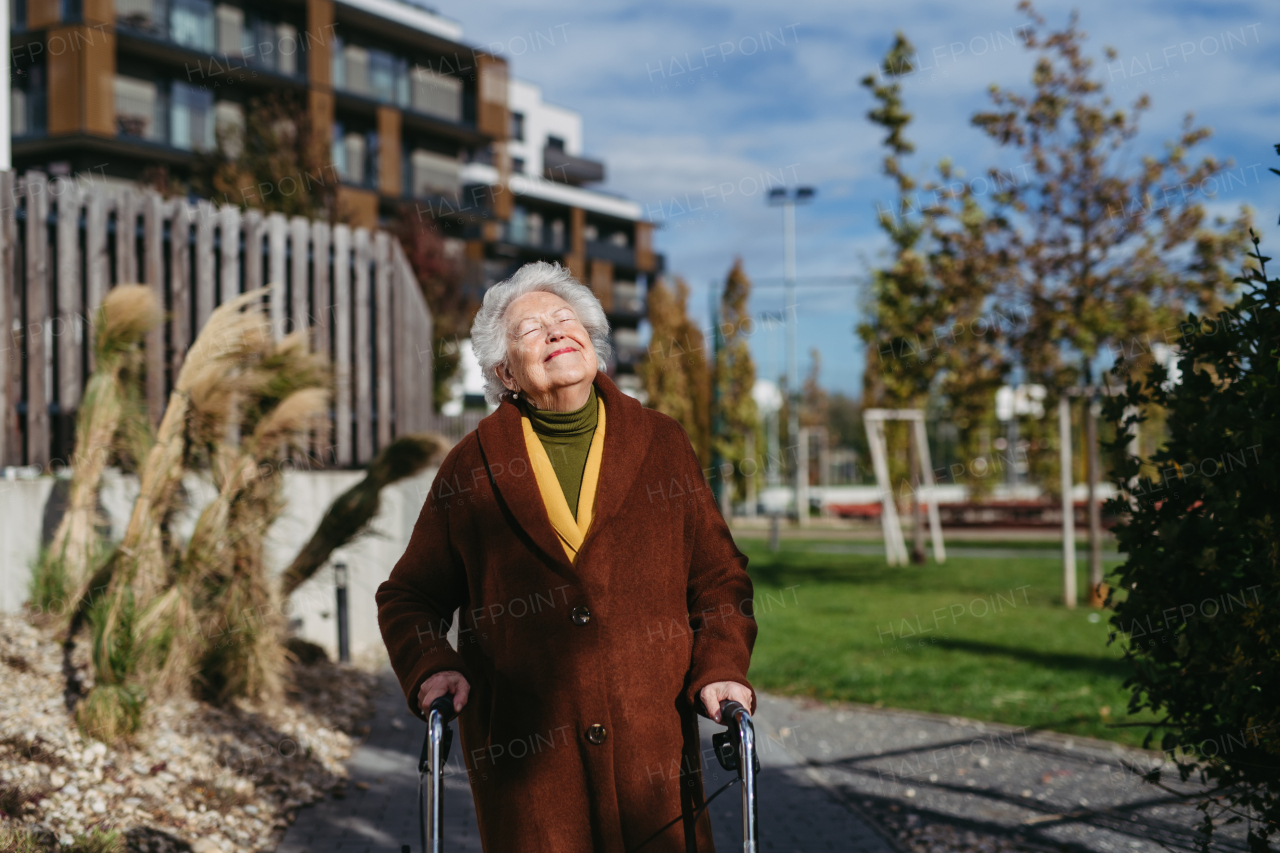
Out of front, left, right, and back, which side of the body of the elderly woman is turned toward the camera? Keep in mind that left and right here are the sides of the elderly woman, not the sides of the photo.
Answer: front

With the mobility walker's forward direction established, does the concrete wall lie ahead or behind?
behind

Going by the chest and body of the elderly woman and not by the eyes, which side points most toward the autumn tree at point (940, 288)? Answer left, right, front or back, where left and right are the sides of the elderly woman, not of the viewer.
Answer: back

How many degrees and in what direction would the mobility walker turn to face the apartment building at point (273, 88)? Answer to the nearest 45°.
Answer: approximately 180°

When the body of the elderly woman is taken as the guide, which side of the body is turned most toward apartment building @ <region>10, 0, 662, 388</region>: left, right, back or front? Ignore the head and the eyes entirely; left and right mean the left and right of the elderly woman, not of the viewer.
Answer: back

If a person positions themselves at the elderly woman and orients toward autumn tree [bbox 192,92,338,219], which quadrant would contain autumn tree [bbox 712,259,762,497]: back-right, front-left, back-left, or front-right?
front-right

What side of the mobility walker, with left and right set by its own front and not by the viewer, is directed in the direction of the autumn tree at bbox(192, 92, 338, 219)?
back
